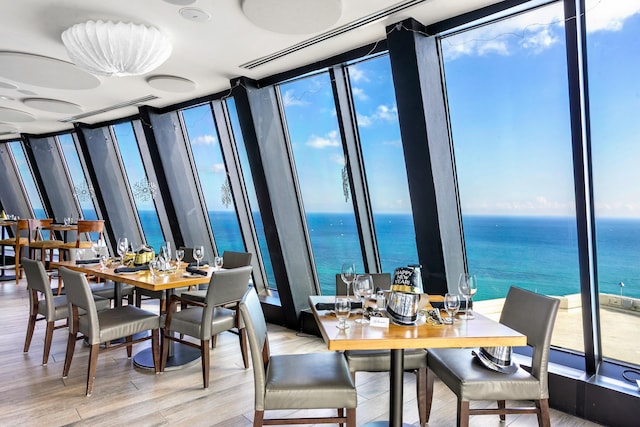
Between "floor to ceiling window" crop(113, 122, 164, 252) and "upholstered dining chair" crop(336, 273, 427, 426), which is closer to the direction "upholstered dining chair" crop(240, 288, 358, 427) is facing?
the upholstered dining chair

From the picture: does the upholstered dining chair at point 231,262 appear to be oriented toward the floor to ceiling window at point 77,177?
no

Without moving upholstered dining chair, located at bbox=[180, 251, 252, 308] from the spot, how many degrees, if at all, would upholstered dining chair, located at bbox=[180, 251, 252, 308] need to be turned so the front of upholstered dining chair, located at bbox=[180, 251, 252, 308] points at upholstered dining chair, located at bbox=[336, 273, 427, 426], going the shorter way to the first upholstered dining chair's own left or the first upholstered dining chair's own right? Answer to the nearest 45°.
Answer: approximately 45° to the first upholstered dining chair's own left

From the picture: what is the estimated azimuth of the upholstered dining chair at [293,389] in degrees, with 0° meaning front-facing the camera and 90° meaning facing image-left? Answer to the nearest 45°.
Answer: approximately 270°

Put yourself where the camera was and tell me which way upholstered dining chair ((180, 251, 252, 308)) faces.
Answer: facing the viewer and to the left of the viewer

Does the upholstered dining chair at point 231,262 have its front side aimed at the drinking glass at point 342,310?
no

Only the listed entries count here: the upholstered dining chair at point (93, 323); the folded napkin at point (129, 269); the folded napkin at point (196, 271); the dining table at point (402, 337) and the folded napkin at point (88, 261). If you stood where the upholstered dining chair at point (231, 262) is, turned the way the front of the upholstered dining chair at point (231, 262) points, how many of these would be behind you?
0

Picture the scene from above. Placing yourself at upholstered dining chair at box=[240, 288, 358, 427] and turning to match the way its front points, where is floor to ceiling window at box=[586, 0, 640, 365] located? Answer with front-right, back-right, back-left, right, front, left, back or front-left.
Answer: front

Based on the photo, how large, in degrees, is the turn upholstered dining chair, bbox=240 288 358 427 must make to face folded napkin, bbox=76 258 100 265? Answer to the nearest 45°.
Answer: approximately 135° to its left

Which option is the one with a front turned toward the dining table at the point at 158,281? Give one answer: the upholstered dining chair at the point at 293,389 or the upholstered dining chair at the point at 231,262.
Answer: the upholstered dining chair at the point at 231,262

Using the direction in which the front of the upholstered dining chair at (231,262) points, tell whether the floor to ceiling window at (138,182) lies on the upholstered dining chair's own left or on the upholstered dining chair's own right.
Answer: on the upholstered dining chair's own right
